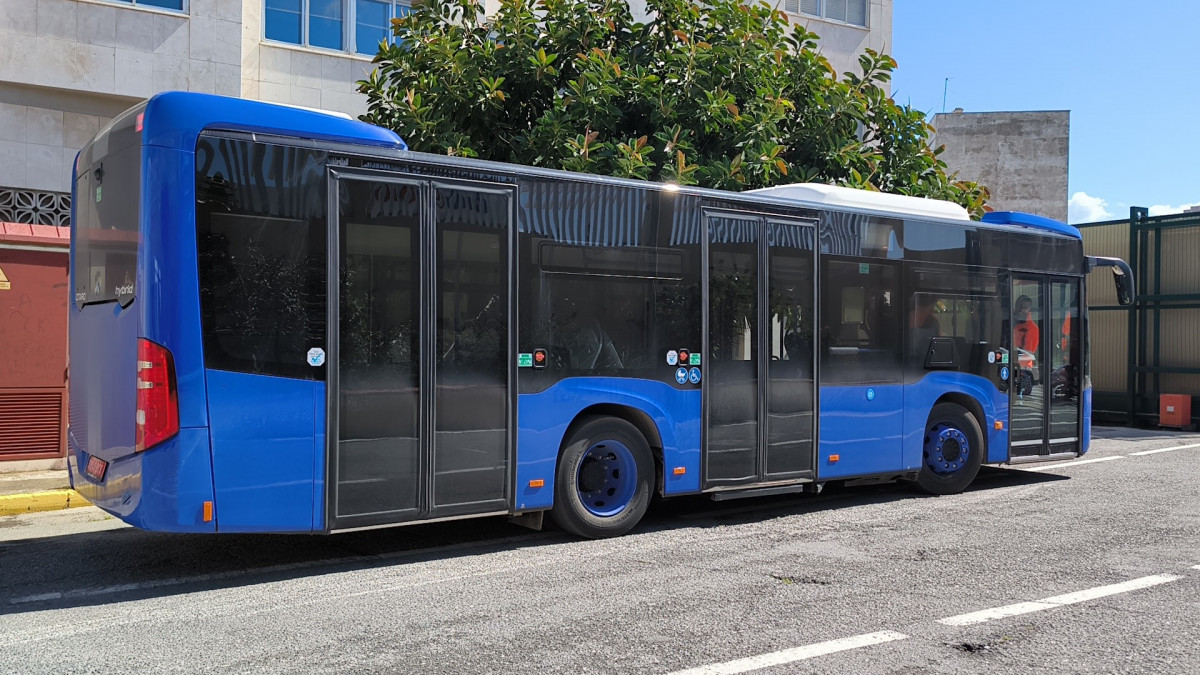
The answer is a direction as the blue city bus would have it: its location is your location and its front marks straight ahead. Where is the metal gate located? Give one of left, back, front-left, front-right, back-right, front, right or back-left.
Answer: front

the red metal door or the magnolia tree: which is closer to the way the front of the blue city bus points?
the magnolia tree

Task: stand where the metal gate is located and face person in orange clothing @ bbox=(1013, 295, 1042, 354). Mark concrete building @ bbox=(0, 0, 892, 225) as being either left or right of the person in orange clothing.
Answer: right

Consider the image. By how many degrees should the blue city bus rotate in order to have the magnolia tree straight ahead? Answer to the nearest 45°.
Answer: approximately 45° to its left

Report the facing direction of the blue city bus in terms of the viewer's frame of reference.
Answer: facing away from the viewer and to the right of the viewer

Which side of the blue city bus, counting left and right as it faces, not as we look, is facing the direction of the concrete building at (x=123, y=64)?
left

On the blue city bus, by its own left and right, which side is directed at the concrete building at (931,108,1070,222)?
front

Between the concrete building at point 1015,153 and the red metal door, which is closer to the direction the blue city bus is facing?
the concrete building
